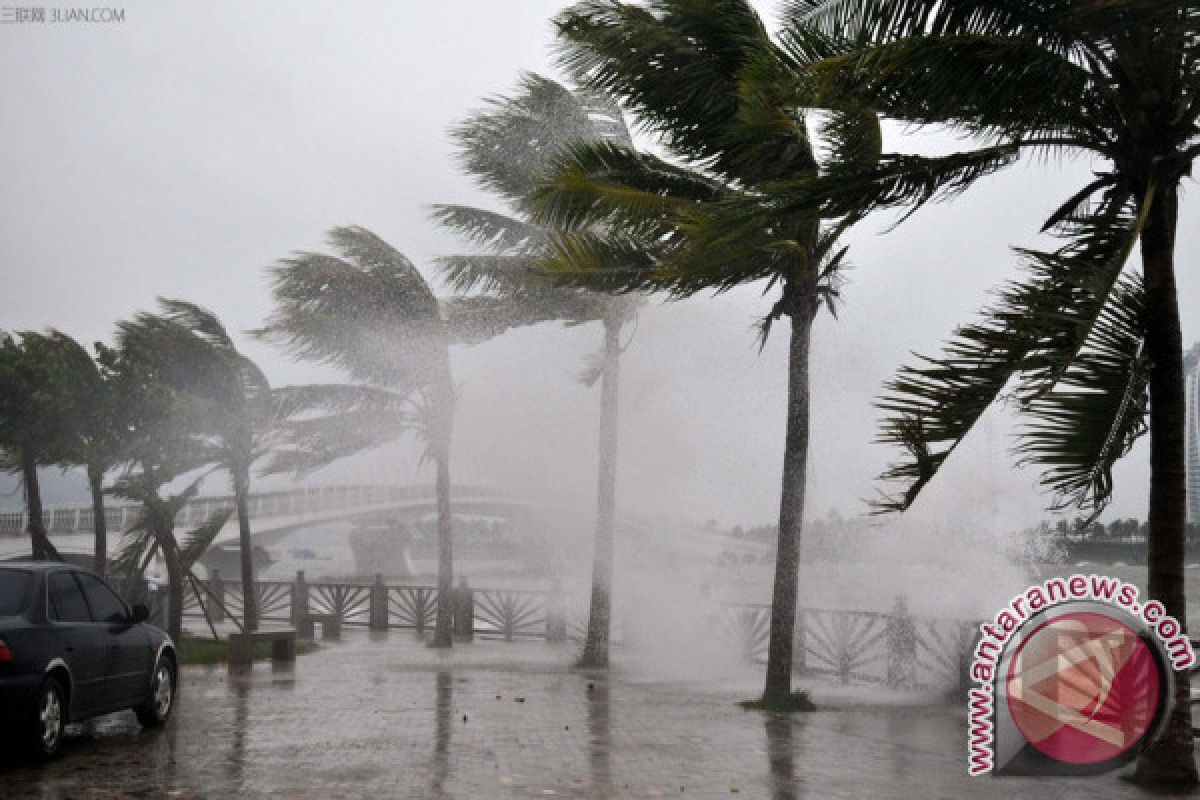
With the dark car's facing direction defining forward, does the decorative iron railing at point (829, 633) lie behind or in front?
in front

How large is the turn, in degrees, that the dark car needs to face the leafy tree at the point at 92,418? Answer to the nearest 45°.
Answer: approximately 45° to its left

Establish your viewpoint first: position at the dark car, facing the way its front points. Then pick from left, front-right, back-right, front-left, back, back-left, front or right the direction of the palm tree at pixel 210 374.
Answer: front-left

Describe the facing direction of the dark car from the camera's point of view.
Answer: facing away from the viewer and to the right of the viewer

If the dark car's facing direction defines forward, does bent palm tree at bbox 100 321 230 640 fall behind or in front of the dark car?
in front

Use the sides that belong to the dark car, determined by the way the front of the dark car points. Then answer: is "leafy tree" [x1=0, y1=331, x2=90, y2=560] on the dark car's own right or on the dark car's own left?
on the dark car's own left
